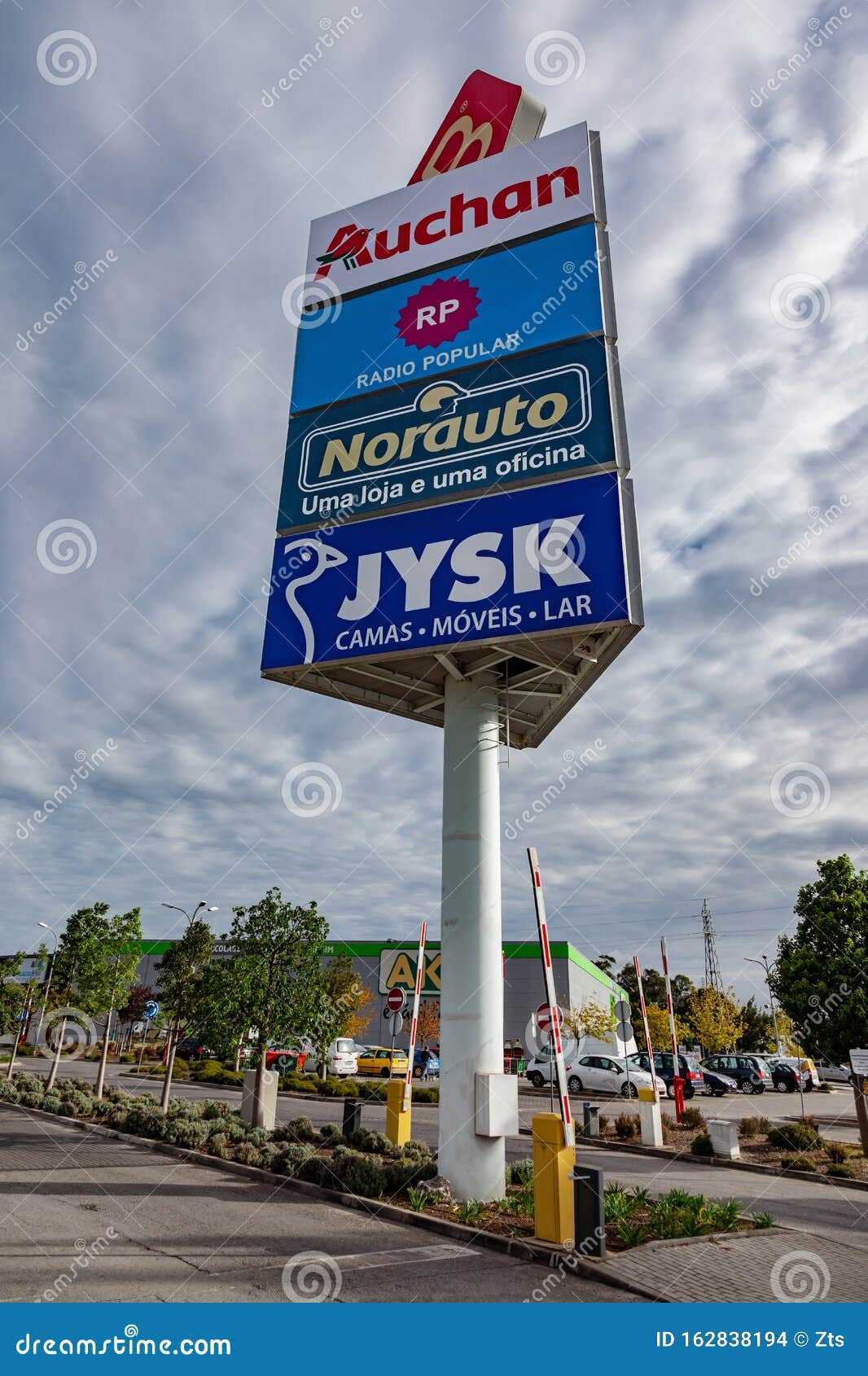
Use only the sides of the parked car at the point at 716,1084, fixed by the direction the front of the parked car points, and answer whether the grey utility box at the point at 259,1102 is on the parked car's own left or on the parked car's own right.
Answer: on the parked car's own right

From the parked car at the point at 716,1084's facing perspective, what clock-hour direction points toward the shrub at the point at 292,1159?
The shrub is roughly at 2 o'clock from the parked car.

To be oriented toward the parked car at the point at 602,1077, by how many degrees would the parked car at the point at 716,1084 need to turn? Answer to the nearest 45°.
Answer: approximately 90° to its right

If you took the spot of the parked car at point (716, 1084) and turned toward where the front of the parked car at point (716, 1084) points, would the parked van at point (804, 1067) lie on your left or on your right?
on your left

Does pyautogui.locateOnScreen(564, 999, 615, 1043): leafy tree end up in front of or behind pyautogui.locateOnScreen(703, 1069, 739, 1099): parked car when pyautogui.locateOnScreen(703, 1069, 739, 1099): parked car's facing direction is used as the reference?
behind

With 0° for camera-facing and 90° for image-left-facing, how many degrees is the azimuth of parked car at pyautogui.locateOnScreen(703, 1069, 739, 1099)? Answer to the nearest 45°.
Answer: approximately 315°

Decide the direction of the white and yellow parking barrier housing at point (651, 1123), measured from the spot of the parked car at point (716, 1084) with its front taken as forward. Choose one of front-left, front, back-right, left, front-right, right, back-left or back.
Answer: front-right

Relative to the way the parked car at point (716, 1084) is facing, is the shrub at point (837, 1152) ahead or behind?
ahead

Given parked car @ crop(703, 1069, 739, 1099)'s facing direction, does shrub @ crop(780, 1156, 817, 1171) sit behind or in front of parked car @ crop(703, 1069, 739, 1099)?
in front

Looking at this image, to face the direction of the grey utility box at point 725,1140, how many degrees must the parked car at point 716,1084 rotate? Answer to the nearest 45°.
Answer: approximately 45° to its right

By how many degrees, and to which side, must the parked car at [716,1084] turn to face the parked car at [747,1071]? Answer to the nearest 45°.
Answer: approximately 135° to its left

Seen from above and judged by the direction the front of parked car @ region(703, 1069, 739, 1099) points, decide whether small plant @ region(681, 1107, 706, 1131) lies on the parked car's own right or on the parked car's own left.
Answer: on the parked car's own right

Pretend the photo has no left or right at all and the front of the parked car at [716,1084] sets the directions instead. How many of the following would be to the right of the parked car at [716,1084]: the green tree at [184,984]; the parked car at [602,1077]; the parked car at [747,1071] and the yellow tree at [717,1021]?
2

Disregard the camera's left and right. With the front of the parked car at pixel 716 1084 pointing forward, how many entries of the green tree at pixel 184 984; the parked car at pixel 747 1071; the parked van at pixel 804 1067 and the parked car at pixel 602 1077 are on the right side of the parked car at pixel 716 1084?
2

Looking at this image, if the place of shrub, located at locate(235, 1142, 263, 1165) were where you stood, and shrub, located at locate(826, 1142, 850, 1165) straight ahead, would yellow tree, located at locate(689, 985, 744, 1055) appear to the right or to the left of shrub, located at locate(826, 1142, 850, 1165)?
left

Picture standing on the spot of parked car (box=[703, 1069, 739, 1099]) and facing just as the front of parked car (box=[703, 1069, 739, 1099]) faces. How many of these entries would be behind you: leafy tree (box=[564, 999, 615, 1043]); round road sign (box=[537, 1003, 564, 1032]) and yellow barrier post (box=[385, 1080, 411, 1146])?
1
